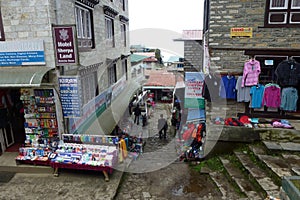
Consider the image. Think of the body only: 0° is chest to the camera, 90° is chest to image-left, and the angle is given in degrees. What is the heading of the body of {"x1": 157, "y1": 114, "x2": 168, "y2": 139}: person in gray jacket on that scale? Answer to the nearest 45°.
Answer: approximately 180°

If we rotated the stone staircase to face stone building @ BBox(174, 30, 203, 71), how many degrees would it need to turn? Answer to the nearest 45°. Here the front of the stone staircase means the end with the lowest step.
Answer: approximately 90° to its right

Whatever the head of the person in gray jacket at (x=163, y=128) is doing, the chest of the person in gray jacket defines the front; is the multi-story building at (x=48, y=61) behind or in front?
behind

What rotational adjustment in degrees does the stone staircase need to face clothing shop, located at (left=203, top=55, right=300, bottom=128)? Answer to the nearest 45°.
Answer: approximately 135° to its right

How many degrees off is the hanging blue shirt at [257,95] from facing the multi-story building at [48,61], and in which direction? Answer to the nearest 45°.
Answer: approximately 45° to its right
